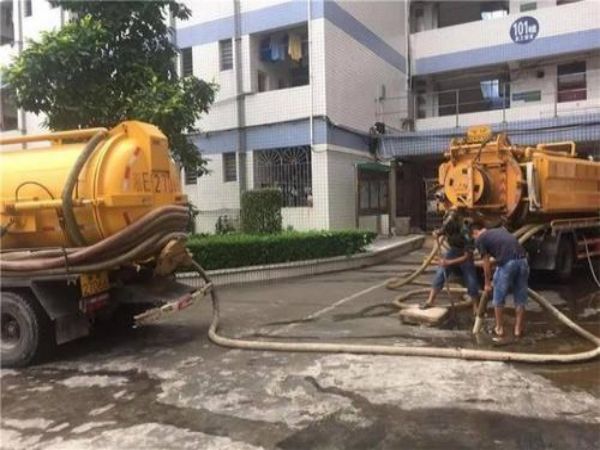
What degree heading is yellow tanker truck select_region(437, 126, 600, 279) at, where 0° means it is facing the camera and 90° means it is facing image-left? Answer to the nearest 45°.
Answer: approximately 225°

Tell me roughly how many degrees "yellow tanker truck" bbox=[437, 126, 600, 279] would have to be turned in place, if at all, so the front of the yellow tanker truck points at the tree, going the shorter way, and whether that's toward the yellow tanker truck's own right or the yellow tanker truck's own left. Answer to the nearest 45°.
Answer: approximately 135° to the yellow tanker truck's own left

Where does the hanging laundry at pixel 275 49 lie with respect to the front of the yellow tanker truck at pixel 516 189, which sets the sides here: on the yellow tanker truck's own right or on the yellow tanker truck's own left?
on the yellow tanker truck's own left

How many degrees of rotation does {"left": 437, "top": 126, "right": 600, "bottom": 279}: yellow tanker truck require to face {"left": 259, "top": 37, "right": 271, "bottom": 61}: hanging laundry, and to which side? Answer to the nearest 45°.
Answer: approximately 90° to its left

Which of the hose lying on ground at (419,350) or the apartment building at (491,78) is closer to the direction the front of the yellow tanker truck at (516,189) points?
the apartment building

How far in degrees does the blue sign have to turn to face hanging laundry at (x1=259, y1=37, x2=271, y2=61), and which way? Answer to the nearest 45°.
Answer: approximately 45° to its right

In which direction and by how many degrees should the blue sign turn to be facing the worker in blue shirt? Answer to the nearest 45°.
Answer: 0° — it already faces them
